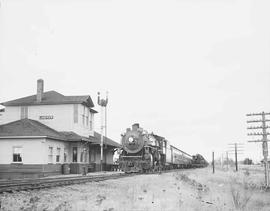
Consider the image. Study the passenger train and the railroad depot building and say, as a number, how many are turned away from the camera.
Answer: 0

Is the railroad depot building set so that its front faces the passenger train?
no

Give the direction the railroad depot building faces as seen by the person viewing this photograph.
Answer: facing the viewer and to the right of the viewer

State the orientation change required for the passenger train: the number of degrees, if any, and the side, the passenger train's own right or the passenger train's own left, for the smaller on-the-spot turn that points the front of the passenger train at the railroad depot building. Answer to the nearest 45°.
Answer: approximately 90° to the passenger train's own right

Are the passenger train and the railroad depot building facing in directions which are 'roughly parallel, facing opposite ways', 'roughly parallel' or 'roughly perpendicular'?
roughly perpendicular

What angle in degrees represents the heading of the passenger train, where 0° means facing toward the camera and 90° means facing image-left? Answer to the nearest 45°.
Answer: approximately 45°
